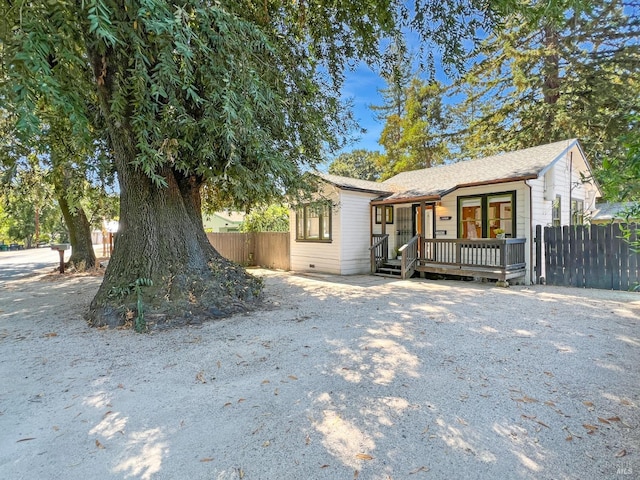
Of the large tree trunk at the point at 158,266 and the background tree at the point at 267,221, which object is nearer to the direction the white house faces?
the large tree trunk

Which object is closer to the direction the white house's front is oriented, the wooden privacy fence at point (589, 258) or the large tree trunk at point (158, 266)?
the large tree trunk

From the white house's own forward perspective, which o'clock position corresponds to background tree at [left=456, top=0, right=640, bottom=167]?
The background tree is roughly at 6 o'clock from the white house.

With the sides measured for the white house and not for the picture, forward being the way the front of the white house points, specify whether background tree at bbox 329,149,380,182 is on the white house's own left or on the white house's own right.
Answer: on the white house's own right

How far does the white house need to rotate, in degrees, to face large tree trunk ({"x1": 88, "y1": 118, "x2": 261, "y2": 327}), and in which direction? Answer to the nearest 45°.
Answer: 0° — it already faces it

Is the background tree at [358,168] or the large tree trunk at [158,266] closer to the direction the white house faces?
the large tree trunk

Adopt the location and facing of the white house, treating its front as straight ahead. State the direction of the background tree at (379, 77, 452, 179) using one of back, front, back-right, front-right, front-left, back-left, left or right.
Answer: back-right

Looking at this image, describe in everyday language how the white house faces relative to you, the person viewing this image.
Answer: facing the viewer and to the left of the viewer

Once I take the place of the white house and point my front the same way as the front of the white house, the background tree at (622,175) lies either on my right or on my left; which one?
on my left
